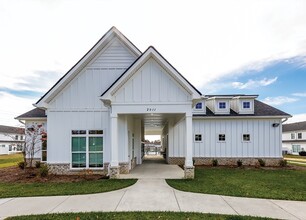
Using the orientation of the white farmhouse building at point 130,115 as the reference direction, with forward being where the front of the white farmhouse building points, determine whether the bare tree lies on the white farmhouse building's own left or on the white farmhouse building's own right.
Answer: on the white farmhouse building's own right

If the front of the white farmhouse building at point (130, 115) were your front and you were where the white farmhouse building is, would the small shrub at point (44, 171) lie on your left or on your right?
on your right

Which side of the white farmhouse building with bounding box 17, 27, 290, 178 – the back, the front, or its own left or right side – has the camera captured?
front

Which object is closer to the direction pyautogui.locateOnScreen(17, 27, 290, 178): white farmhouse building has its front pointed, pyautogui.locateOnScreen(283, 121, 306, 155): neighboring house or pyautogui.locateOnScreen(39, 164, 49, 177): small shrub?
the small shrub

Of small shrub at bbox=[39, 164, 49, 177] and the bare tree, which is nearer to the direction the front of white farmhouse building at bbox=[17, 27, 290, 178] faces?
the small shrub
